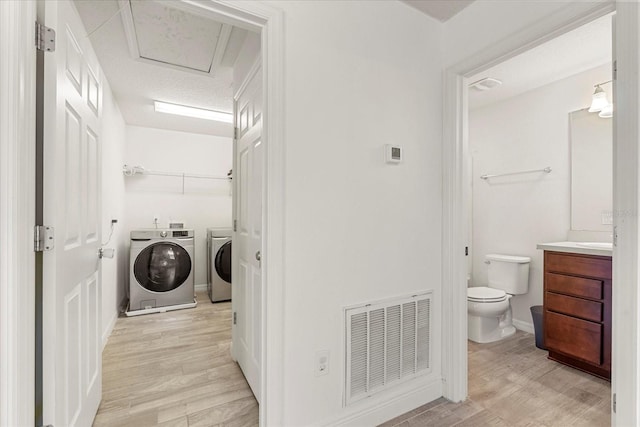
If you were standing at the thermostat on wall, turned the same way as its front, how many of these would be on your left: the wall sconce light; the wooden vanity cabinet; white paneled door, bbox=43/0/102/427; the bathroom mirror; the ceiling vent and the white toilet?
5

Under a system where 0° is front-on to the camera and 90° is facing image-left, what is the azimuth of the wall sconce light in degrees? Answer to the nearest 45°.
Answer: approximately 45°

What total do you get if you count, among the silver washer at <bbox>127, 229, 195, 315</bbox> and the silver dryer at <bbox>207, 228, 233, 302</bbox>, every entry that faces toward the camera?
2

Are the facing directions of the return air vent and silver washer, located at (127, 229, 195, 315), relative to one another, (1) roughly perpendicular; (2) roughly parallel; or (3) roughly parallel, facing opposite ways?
roughly parallel

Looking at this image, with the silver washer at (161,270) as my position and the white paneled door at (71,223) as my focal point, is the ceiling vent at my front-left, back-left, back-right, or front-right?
front-left

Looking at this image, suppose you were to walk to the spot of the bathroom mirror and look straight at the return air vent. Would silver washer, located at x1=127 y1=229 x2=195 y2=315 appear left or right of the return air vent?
right

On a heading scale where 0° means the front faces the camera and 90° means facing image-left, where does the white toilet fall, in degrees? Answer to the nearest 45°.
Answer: approximately 45°

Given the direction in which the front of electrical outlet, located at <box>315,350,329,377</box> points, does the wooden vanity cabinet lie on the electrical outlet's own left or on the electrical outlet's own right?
on the electrical outlet's own left

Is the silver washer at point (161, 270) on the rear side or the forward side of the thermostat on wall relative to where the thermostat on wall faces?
on the rear side

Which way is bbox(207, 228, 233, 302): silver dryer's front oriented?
toward the camera

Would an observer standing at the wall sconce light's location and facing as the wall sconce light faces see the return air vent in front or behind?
in front

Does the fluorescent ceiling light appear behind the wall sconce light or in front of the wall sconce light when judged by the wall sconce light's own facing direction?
in front

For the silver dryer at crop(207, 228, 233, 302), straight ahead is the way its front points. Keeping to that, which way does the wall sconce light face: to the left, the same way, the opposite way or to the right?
to the right

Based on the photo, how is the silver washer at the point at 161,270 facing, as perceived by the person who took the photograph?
facing the viewer
